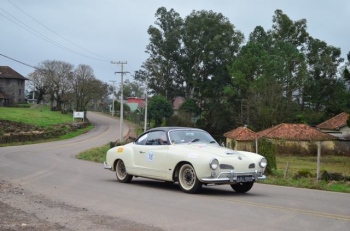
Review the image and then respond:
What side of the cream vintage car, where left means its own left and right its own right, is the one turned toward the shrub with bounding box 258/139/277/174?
left

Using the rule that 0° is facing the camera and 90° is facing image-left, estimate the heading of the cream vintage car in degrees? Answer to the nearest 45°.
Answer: approximately 315°
